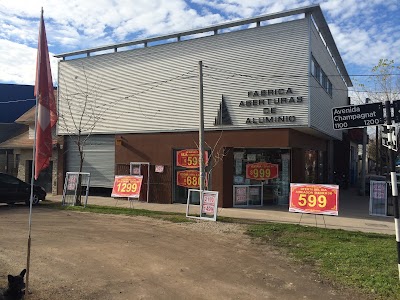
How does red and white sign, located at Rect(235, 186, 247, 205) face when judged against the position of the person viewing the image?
facing the viewer

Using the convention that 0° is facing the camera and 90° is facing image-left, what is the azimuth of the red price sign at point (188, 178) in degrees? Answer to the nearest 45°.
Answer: approximately 0°

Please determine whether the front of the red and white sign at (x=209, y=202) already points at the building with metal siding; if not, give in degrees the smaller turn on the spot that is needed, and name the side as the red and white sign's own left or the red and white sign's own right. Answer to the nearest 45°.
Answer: approximately 180°

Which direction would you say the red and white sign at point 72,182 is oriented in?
toward the camera

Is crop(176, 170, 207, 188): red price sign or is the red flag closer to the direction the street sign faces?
the red flag

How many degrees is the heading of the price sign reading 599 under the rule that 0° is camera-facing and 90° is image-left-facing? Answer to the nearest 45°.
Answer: approximately 0°

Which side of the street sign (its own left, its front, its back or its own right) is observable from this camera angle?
front

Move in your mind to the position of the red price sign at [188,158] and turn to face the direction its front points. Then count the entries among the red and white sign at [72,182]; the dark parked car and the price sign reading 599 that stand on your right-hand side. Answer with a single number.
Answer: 2

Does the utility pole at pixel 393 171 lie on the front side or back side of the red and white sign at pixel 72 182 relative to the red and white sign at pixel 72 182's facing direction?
on the front side

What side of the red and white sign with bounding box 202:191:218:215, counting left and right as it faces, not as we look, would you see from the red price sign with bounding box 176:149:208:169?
back

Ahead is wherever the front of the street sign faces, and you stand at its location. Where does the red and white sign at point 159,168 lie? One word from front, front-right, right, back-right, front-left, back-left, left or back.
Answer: back-right

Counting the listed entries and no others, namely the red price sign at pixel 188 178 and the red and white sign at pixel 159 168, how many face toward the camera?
2

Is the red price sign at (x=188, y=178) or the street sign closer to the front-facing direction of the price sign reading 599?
the street sign

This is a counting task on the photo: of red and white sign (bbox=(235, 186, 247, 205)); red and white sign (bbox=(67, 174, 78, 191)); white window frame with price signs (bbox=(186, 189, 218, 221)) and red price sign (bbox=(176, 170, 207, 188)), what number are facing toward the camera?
4
